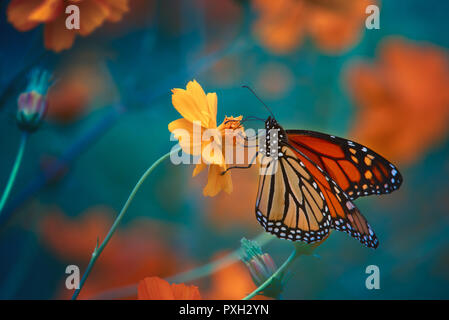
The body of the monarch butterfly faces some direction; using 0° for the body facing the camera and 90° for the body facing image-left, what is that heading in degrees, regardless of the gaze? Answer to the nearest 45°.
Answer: approximately 90°
